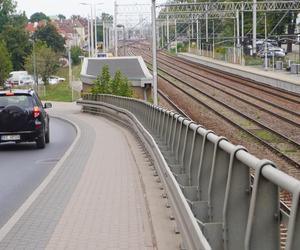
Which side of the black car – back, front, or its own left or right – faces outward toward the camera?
back

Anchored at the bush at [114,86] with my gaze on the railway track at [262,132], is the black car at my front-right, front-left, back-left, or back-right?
front-right

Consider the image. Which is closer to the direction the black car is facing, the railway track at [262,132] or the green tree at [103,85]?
the green tree

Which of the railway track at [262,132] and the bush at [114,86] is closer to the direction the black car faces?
the bush

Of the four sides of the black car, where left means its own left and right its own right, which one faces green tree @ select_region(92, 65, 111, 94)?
front

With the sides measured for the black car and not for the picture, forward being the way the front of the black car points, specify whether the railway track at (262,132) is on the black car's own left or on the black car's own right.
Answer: on the black car's own right

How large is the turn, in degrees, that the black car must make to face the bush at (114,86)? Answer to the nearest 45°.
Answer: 0° — it already faces it

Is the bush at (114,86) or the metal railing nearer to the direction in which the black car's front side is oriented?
the bush

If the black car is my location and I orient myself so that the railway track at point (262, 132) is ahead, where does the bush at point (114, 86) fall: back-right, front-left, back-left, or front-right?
front-left
